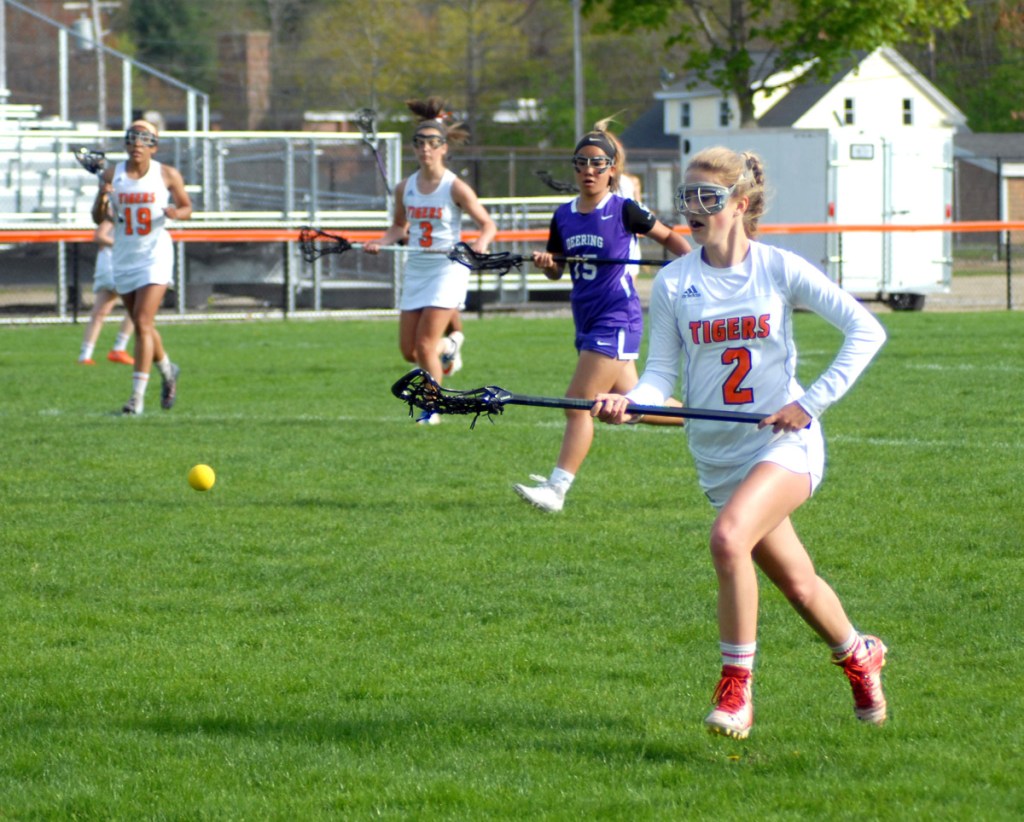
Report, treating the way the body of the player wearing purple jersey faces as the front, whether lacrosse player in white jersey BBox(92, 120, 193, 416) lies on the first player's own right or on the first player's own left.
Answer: on the first player's own right

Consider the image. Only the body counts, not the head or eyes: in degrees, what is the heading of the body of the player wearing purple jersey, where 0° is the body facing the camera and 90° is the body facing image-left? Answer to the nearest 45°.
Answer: approximately 45°

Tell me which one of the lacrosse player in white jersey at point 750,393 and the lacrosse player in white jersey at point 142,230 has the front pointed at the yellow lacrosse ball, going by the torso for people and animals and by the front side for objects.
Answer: the lacrosse player in white jersey at point 142,230

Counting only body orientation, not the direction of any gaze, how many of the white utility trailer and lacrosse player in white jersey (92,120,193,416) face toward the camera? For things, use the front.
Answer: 1

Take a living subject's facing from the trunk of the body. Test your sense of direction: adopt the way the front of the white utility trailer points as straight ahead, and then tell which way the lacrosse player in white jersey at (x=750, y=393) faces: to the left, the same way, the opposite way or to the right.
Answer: to the left

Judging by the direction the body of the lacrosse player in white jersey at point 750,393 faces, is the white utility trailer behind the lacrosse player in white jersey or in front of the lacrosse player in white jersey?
behind

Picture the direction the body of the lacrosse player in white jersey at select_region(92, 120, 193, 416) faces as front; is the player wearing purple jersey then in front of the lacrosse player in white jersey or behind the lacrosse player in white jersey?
in front

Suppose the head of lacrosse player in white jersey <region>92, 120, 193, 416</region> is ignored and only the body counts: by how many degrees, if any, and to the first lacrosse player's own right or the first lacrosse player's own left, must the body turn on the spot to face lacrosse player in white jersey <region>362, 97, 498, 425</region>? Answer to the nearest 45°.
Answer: approximately 45° to the first lacrosse player's own left

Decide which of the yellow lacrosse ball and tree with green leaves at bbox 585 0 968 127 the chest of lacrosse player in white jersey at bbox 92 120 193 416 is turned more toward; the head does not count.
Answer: the yellow lacrosse ball

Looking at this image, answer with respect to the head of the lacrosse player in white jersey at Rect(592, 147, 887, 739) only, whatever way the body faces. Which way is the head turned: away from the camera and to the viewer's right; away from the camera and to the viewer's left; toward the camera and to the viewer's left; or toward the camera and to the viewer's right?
toward the camera and to the viewer's left

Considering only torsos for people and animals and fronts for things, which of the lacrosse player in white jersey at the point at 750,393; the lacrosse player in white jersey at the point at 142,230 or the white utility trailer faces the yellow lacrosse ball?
the lacrosse player in white jersey at the point at 142,230
